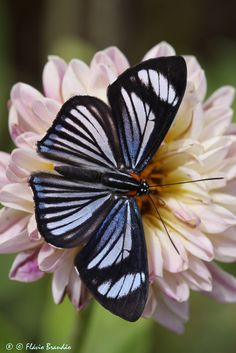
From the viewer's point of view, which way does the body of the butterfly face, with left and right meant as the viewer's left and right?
facing to the right of the viewer
